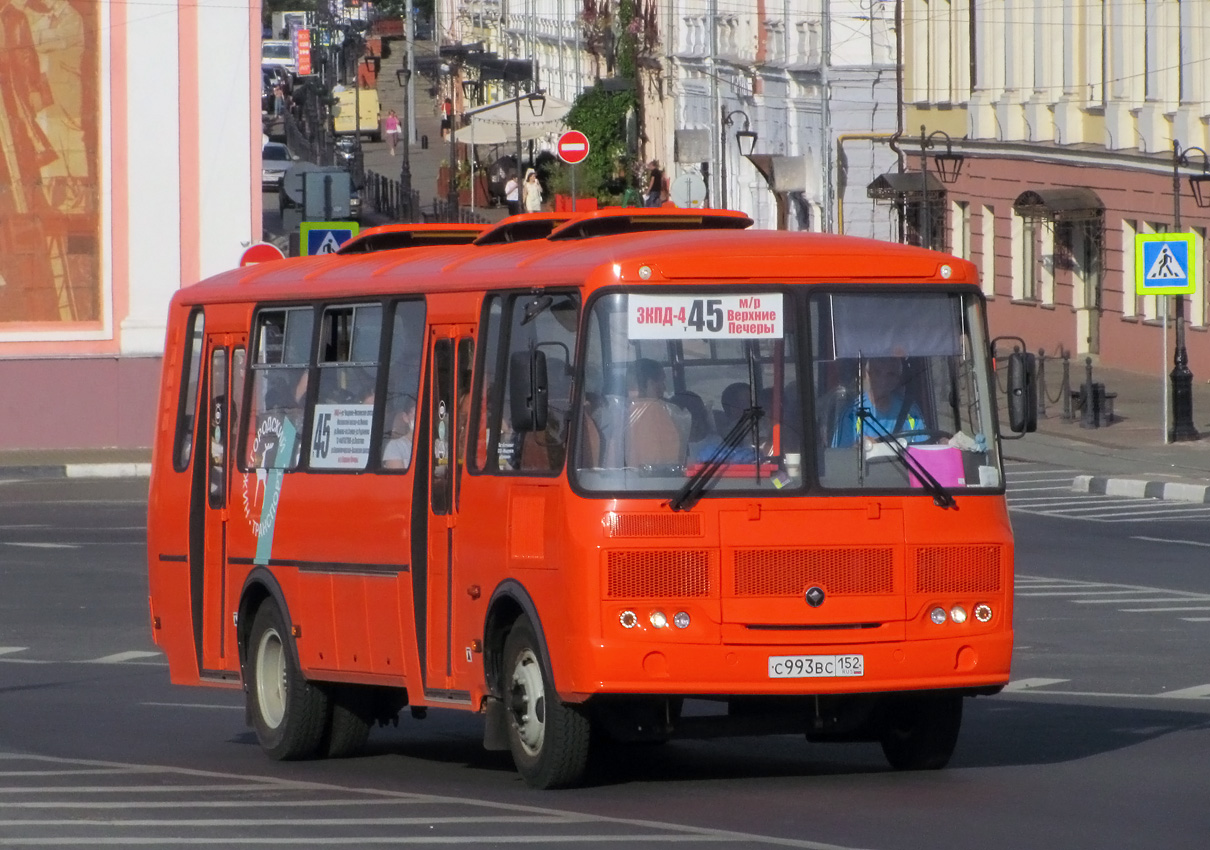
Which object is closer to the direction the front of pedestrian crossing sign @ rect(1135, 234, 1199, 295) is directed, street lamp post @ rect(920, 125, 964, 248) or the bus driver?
the bus driver

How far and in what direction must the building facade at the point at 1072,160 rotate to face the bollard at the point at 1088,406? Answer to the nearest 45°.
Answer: approximately 45° to its left

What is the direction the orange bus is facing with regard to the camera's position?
facing the viewer and to the right of the viewer

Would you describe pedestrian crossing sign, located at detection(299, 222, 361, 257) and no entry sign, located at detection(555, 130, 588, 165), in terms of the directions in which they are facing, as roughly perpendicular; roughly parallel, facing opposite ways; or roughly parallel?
roughly parallel

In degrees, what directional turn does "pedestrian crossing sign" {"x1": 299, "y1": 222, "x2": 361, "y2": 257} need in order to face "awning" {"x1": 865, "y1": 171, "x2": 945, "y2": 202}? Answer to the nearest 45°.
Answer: approximately 135° to its left

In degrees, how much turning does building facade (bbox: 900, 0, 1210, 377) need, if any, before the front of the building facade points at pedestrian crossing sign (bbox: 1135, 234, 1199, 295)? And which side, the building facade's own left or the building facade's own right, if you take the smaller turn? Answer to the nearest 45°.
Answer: approximately 45° to the building facade's own left

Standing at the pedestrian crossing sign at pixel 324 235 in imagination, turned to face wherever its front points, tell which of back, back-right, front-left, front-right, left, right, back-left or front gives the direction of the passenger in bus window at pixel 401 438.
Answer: front

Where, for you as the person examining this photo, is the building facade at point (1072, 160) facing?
facing the viewer and to the left of the viewer

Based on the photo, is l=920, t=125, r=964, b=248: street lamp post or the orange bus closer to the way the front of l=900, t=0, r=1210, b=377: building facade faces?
the orange bus

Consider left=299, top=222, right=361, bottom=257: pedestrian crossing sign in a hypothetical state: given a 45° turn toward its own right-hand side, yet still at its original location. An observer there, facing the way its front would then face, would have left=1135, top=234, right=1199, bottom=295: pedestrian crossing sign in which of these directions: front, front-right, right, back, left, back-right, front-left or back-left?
back-left

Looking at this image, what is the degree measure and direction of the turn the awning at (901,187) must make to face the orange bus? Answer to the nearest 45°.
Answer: approximately 45° to its left

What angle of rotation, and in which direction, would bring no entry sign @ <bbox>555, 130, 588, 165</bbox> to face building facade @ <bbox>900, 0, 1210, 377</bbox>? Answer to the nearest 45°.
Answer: approximately 90° to its left

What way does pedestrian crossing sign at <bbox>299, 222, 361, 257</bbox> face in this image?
toward the camera

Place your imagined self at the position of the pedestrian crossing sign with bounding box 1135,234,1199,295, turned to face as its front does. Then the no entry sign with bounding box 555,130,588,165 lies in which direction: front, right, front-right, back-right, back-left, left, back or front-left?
back-right
